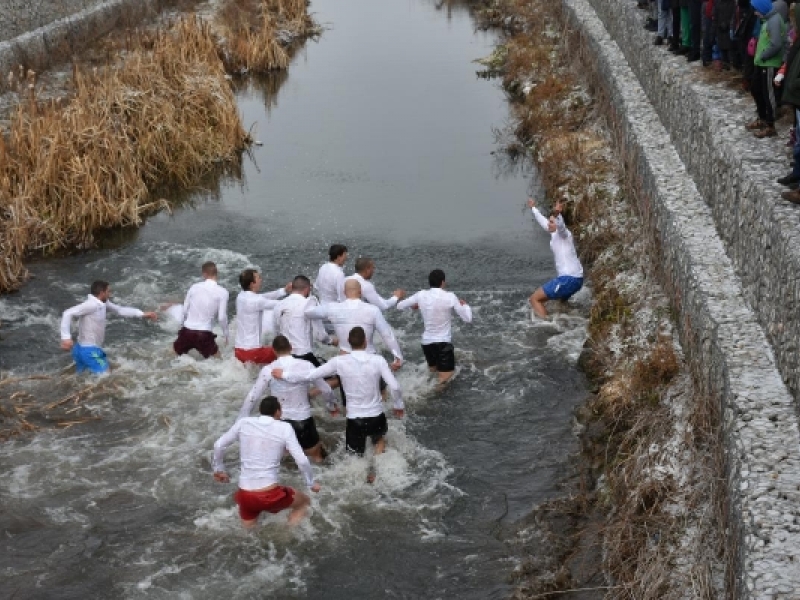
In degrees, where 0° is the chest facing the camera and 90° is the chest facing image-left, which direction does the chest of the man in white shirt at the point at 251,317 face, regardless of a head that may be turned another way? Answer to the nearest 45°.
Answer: approximately 225°

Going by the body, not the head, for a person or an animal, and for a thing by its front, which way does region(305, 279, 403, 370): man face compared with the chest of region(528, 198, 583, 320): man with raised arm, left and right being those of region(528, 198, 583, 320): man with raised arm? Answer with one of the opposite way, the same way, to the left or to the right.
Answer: to the right

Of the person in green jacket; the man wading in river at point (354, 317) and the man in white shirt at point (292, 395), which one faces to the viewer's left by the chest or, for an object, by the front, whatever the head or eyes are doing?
the person in green jacket

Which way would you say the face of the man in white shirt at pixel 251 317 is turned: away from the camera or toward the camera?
away from the camera

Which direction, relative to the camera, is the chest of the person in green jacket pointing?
to the viewer's left

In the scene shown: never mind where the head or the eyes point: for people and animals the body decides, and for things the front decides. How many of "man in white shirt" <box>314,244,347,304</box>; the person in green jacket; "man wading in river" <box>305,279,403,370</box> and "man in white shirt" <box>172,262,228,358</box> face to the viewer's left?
1

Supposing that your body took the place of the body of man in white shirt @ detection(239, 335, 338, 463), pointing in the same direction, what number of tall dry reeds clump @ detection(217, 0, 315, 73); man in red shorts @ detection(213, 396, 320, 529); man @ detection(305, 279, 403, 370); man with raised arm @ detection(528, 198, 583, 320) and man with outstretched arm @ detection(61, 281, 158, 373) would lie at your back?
1

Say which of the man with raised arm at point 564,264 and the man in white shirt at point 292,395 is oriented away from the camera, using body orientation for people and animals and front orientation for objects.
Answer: the man in white shirt

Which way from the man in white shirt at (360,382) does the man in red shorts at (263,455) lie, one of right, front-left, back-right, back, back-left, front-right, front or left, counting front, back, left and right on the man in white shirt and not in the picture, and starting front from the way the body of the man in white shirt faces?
back-left

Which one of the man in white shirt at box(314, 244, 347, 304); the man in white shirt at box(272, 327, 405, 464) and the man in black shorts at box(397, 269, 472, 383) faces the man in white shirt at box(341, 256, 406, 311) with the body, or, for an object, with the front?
the man in white shirt at box(272, 327, 405, 464)

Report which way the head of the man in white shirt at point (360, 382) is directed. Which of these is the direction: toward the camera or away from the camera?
away from the camera

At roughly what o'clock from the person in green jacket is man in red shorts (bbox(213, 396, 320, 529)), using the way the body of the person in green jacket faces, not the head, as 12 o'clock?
The man in red shorts is roughly at 10 o'clock from the person in green jacket.

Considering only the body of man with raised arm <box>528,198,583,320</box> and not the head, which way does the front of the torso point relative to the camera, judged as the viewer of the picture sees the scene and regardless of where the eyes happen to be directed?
to the viewer's left

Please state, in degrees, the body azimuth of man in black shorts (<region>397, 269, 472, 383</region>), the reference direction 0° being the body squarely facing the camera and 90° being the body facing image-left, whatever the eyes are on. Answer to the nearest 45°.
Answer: approximately 180°

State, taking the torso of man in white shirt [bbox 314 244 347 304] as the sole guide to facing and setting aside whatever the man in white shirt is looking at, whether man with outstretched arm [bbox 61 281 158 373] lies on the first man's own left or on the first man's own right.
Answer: on the first man's own left

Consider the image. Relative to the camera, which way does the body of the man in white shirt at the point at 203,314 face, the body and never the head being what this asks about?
away from the camera

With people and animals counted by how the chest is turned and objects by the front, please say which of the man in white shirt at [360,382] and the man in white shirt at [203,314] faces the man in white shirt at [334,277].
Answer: the man in white shirt at [360,382]

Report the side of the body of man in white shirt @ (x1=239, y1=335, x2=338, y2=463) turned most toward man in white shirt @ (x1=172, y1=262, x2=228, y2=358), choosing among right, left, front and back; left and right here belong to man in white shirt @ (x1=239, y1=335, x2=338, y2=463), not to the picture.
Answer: front

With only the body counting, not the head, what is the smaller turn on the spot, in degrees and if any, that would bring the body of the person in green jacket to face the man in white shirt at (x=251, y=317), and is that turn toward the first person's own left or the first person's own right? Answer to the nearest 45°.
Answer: approximately 45° to the first person's own left

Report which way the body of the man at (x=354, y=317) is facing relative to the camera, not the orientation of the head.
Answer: away from the camera

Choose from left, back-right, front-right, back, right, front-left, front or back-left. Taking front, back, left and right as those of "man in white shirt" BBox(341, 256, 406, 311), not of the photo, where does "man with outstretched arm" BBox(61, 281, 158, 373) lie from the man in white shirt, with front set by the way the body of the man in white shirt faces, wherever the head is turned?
back-left

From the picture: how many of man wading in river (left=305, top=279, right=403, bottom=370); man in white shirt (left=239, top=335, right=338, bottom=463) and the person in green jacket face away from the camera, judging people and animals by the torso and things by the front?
2
